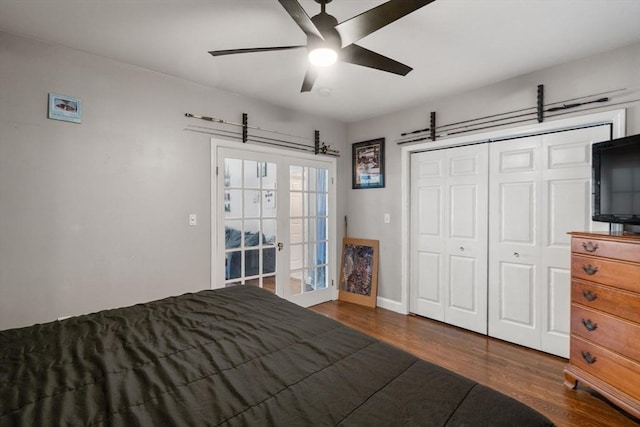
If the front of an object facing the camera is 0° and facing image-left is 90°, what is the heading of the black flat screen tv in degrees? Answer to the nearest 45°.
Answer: approximately 45°

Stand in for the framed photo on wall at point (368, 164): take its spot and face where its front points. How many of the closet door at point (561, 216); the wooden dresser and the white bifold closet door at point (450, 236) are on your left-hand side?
3

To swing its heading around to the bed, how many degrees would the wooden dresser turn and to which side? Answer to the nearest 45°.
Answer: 0° — it already faces it

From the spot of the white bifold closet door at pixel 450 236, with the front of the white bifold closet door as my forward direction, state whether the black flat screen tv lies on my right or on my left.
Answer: on my left

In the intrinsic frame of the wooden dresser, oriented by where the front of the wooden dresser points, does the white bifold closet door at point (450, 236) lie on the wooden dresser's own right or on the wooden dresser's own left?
on the wooden dresser's own right

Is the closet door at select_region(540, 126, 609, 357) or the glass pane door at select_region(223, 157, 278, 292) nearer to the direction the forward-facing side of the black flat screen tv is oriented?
the glass pane door

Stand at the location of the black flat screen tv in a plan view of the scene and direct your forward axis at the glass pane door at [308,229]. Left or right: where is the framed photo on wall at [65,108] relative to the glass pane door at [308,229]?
left

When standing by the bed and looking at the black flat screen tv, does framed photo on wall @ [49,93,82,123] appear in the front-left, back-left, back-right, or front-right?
back-left

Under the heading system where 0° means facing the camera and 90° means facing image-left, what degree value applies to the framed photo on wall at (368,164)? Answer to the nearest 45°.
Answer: approximately 45°
